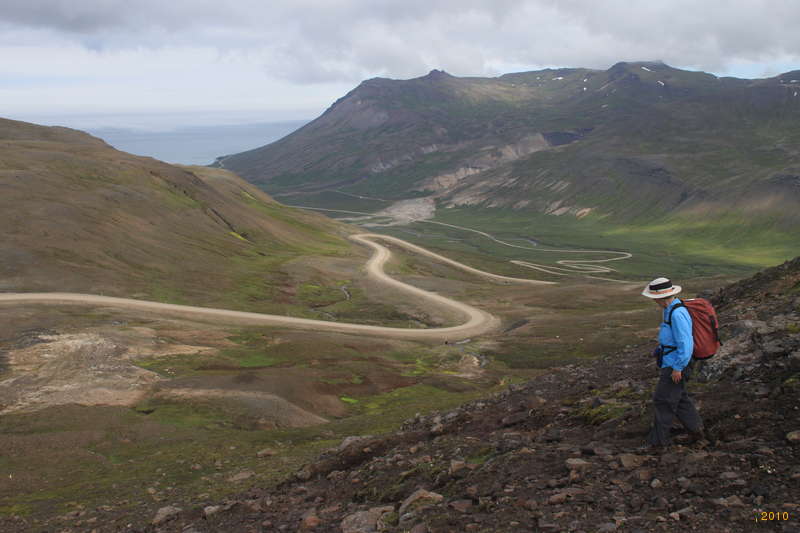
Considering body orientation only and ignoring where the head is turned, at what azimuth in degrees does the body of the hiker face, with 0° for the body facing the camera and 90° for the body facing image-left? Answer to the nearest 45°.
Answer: approximately 90°

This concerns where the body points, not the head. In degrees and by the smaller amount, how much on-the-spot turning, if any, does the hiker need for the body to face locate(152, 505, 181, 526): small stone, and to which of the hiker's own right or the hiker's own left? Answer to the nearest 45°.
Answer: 0° — they already face it

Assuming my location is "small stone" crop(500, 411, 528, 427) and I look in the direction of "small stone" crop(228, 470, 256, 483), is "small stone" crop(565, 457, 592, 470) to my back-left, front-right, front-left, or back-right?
back-left

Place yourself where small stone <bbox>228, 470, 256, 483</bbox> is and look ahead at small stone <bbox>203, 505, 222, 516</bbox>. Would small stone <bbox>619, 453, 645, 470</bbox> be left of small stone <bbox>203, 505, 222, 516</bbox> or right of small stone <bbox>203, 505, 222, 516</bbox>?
left
